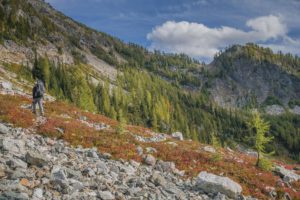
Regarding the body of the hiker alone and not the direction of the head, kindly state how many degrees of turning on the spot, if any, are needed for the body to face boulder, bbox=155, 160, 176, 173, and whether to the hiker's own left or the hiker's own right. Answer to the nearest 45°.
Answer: approximately 135° to the hiker's own right

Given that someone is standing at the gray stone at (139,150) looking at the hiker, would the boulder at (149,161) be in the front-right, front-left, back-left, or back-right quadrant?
back-left

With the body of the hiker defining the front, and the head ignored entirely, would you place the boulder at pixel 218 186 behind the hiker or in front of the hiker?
behind

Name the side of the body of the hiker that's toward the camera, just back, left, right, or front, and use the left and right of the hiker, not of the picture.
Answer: back

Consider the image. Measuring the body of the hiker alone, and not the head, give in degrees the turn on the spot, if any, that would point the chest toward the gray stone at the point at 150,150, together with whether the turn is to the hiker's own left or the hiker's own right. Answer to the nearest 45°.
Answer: approximately 135° to the hiker's own right

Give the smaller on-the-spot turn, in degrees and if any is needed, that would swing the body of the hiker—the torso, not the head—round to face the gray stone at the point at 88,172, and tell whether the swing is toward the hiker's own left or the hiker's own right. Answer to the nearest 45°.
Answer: approximately 180°

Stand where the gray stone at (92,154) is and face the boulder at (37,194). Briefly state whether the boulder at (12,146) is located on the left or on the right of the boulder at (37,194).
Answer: right

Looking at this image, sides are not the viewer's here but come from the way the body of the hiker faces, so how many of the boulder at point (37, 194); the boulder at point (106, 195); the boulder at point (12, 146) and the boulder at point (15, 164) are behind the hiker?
4

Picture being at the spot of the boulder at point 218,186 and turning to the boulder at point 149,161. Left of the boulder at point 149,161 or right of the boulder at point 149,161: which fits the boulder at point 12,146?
left

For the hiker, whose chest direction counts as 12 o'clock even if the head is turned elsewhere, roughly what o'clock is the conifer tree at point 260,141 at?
The conifer tree is roughly at 4 o'clock from the hiker.

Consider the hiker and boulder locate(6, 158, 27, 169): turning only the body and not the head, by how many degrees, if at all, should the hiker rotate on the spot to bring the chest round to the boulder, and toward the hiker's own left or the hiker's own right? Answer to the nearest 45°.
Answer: approximately 180°

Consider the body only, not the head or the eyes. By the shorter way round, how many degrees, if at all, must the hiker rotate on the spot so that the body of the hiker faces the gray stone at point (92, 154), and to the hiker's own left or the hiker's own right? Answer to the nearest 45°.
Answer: approximately 180°

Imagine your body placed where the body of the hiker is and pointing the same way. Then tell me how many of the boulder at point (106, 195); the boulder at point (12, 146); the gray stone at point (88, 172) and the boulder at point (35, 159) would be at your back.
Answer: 4
